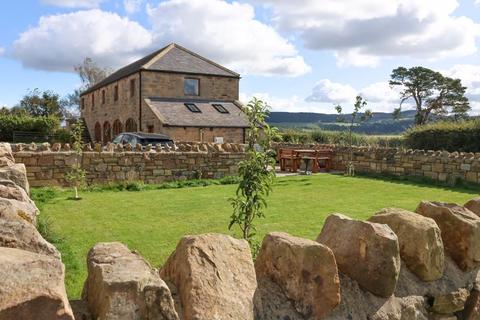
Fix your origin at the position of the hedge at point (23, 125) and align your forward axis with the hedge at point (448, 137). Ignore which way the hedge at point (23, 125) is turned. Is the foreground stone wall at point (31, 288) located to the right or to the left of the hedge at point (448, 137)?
right

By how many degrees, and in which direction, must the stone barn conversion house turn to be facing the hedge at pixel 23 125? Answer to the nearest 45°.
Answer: approximately 45° to its right

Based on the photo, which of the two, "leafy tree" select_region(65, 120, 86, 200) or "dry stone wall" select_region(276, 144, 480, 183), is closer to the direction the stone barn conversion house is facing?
the leafy tree

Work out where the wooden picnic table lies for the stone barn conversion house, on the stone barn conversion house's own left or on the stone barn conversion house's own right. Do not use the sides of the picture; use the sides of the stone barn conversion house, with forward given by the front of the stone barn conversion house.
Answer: on the stone barn conversion house's own left

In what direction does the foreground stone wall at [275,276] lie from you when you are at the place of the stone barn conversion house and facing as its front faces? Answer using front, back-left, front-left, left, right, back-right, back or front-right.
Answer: front-left

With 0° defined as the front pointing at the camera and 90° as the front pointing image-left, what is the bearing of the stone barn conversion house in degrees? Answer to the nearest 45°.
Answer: approximately 45°

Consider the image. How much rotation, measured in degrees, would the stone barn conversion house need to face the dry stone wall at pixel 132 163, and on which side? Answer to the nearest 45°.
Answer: approximately 45° to its left

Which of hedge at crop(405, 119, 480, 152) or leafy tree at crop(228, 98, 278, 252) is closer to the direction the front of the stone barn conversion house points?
the leafy tree

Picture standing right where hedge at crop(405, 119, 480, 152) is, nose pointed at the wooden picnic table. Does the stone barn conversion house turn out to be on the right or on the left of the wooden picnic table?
right

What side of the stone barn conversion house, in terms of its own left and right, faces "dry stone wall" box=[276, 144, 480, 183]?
left

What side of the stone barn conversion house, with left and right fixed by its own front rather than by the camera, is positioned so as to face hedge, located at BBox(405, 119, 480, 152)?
left

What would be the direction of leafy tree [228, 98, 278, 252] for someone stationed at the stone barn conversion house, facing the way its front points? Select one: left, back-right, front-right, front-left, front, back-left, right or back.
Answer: front-left
